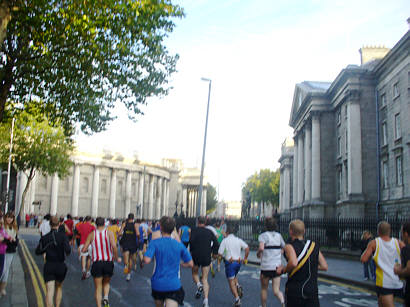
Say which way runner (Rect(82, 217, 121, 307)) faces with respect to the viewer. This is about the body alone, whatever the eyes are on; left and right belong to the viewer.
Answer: facing away from the viewer

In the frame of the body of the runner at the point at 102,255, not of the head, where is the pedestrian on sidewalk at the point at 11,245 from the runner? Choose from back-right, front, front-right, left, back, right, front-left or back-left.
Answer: front-left

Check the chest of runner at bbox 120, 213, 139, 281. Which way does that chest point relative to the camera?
away from the camera

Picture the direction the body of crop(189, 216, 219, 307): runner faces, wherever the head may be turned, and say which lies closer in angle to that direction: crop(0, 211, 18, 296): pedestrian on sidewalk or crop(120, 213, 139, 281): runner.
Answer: the runner

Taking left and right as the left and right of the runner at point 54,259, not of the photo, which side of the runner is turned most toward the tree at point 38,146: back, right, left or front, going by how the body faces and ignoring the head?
front

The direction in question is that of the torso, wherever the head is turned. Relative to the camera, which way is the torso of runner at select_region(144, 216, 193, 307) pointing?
away from the camera

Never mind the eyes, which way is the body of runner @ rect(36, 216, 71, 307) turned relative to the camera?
away from the camera

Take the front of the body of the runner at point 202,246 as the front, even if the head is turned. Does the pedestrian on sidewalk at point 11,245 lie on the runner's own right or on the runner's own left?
on the runner's own left

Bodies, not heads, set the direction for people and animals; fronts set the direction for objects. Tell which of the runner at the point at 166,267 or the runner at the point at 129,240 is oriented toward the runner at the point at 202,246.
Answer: the runner at the point at 166,267

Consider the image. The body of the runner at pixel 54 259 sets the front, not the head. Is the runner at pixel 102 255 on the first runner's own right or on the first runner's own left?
on the first runner's own right

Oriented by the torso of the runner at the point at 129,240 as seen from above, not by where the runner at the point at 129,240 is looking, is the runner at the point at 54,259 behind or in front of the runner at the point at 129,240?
behind

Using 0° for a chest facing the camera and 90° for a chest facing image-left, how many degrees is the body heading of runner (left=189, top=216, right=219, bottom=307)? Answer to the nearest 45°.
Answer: approximately 180°
